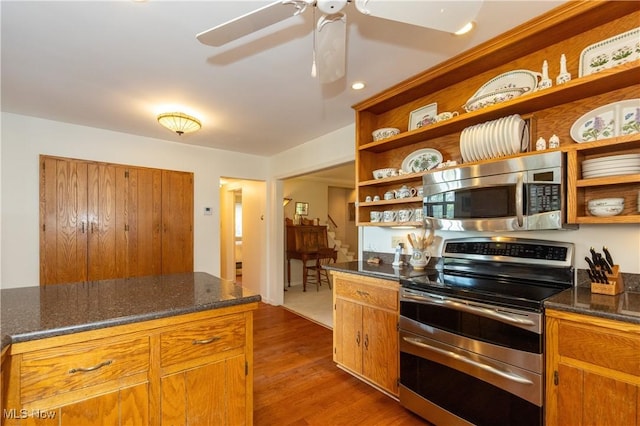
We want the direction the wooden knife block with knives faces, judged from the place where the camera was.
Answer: facing the viewer and to the left of the viewer

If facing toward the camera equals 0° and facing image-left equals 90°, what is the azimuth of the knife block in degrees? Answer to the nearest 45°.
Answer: approximately 45°

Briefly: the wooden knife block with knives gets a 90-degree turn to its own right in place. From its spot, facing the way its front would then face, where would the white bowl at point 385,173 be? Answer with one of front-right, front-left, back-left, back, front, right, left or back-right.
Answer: front-left

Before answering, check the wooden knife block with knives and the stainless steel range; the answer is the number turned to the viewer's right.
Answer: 0

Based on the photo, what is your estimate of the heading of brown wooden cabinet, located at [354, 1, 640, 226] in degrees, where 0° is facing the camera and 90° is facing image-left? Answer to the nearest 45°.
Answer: approximately 45°

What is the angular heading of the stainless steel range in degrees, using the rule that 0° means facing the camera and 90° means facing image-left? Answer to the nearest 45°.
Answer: approximately 45°

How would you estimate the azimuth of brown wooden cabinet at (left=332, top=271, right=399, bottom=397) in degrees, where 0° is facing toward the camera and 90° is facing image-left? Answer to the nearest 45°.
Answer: approximately 45°
